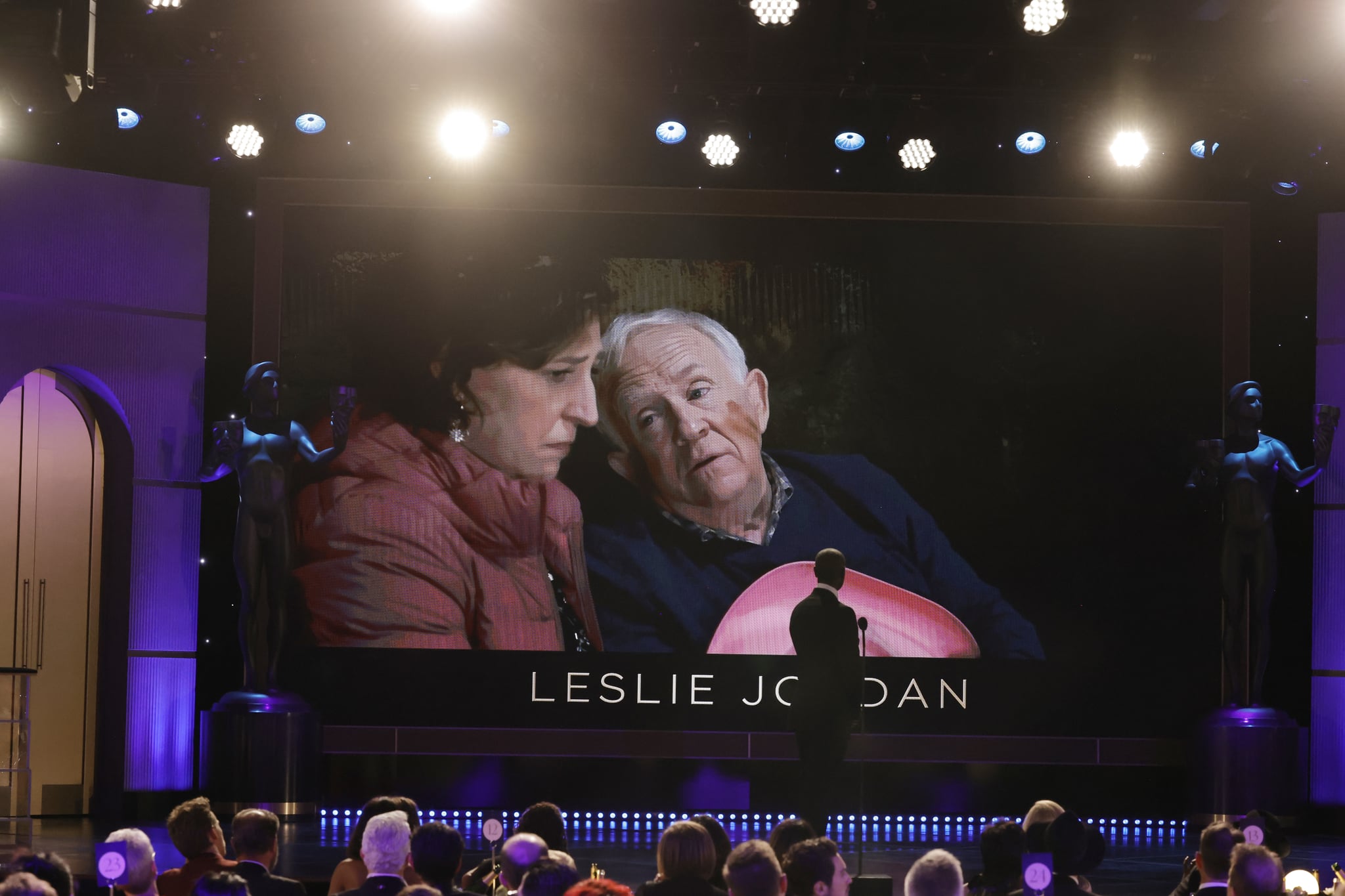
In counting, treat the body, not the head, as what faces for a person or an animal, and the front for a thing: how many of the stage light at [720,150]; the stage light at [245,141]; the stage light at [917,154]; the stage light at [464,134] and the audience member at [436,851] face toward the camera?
4

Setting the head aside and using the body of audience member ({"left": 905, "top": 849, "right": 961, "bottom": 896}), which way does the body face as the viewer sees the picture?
away from the camera

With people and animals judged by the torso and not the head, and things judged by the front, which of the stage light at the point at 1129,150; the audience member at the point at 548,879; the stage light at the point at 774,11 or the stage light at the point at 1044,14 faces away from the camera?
the audience member

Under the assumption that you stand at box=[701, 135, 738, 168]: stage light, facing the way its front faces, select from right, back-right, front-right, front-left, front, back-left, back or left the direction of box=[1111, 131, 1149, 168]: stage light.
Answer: left

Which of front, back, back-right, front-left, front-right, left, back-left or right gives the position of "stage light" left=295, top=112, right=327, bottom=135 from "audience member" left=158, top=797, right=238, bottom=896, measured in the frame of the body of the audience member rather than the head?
front-left

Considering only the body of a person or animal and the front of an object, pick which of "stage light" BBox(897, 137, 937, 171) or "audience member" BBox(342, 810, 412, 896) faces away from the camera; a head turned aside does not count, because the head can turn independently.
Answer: the audience member

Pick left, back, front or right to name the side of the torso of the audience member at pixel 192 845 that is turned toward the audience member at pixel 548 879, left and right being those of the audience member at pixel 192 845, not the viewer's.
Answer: right

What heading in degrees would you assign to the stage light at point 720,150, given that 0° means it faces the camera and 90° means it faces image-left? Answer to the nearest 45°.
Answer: approximately 0°

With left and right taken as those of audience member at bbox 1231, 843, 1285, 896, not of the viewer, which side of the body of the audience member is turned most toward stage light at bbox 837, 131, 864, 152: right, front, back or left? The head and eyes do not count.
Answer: front

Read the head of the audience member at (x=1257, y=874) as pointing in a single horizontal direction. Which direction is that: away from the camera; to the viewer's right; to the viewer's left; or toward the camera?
away from the camera

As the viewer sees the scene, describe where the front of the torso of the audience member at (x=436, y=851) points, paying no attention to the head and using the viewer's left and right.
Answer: facing away from the viewer

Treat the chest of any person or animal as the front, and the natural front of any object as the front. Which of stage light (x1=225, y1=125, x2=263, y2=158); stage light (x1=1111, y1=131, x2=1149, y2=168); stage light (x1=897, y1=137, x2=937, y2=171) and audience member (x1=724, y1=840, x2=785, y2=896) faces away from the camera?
the audience member

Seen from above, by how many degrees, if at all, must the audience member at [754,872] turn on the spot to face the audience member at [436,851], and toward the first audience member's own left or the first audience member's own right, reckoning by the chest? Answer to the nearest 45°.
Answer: approximately 45° to the first audience member's own left
